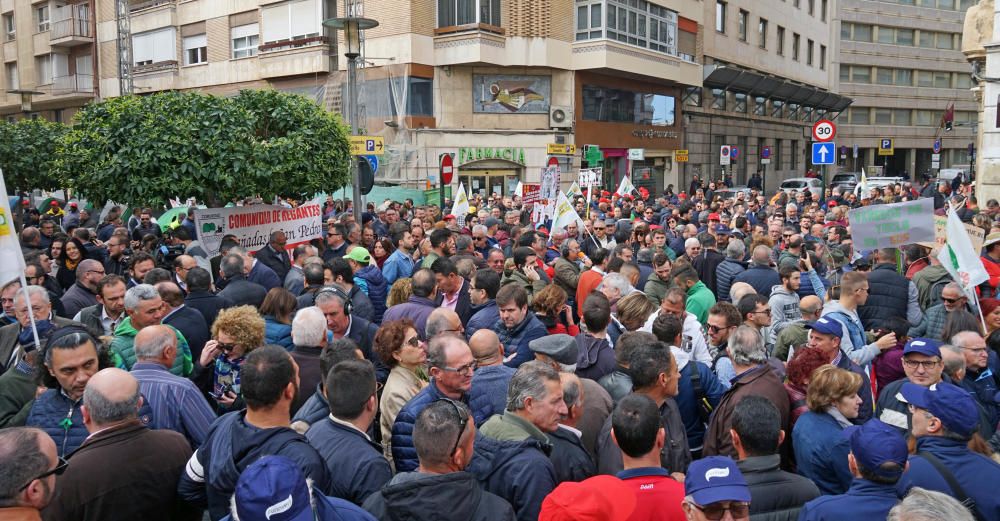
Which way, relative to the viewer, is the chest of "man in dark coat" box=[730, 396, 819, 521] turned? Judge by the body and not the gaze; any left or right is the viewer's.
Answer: facing away from the viewer

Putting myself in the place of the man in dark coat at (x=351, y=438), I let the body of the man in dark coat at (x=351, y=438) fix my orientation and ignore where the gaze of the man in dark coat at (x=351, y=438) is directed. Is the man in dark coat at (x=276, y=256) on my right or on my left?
on my left

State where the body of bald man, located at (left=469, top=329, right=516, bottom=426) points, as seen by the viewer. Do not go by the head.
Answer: away from the camera

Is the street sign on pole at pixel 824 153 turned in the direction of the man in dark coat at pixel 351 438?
yes

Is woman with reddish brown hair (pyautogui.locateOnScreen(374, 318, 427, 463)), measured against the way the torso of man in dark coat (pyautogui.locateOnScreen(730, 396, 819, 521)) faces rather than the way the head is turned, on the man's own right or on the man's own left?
on the man's own left

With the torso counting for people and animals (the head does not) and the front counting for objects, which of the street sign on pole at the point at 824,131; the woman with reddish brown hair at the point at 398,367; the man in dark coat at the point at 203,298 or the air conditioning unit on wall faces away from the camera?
the man in dark coat

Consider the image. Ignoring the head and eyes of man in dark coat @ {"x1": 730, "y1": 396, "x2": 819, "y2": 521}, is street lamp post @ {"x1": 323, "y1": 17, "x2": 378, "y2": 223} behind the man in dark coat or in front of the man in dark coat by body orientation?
in front

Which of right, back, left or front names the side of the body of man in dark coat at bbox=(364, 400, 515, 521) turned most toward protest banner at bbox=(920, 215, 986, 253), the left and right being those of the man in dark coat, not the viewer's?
front

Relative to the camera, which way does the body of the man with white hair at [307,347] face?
away from the camera

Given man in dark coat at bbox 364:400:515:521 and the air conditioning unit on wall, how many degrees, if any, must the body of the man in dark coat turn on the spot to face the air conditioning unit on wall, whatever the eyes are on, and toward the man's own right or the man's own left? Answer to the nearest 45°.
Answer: approximately 45° to the man's own left

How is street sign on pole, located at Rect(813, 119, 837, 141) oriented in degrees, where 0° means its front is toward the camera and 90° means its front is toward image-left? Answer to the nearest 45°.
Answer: approximately 0°
